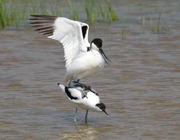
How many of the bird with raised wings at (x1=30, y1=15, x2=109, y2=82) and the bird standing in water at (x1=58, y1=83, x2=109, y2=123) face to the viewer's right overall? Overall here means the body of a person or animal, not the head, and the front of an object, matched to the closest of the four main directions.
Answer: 2

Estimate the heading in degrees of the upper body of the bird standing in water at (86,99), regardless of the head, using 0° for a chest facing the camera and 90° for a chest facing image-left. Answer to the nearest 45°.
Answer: approximately 270°

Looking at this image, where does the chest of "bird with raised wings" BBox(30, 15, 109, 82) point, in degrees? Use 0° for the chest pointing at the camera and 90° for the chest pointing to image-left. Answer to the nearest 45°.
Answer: approximately 270°
